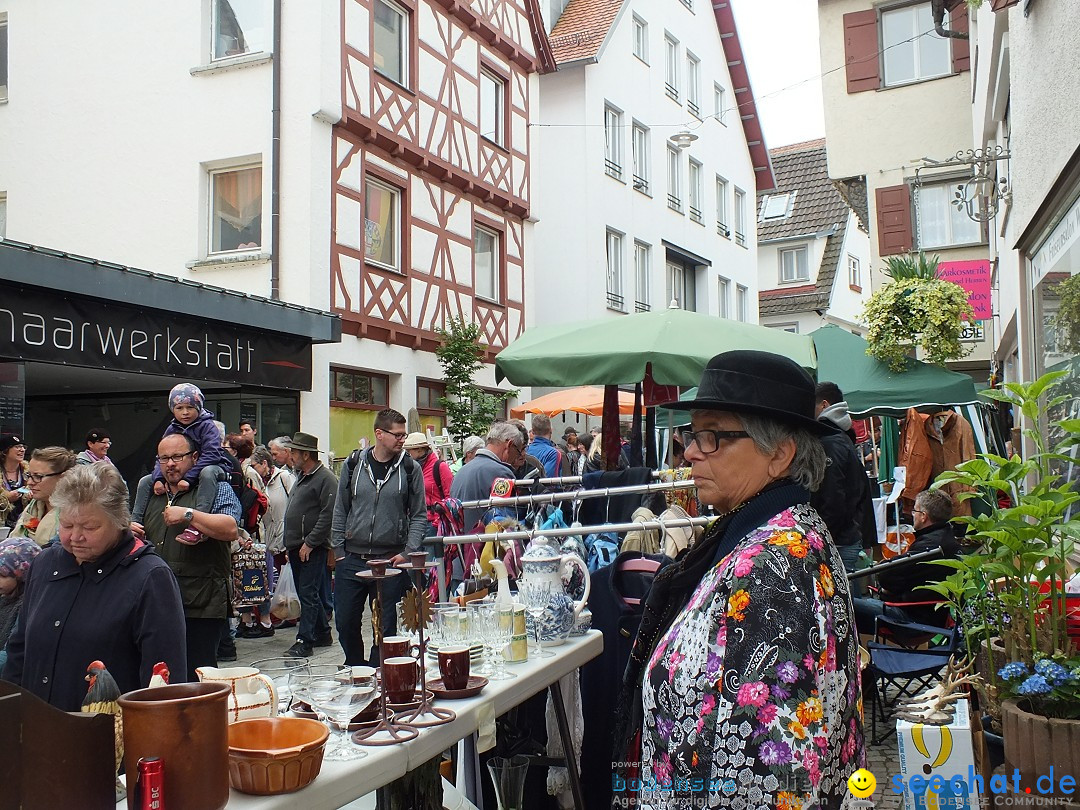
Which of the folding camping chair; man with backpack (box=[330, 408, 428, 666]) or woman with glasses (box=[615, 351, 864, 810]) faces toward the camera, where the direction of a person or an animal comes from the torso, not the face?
the man with backpack

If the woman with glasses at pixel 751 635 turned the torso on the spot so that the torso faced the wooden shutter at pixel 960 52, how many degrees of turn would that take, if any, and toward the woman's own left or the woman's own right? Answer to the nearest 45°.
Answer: approximately 90° to the woman's own right

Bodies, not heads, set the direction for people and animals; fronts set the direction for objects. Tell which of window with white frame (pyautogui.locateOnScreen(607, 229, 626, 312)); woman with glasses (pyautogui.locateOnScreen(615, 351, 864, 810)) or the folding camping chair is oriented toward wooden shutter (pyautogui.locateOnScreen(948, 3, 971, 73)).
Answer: the window with white frame

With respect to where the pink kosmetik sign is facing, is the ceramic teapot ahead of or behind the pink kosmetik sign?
ahead

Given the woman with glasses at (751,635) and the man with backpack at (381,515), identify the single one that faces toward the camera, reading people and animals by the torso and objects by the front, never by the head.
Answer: the man with backpack

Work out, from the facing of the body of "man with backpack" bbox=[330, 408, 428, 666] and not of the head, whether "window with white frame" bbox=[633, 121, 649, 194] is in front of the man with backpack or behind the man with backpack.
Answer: behind

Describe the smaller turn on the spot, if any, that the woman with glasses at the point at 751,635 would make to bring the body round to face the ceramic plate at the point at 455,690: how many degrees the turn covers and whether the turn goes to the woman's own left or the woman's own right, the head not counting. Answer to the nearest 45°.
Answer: approximately 45° to the woman's own right

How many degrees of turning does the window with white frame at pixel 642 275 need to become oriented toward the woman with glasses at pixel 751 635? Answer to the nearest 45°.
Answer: approximately 45° to its right

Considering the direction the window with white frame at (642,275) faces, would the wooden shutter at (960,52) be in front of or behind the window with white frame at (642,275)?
in front

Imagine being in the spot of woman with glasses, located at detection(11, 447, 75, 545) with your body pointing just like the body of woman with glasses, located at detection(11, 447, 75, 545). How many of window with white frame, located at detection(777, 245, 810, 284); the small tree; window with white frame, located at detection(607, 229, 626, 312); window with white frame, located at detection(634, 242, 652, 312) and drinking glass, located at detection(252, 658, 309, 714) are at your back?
4

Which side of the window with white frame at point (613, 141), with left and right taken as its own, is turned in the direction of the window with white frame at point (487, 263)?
right

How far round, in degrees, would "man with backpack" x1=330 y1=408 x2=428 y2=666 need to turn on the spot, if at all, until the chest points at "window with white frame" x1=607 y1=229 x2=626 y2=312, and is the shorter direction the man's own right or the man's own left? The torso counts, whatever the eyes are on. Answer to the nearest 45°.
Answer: approximately 180°

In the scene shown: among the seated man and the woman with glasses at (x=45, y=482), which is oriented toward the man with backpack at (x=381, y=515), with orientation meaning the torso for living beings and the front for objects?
the seated man

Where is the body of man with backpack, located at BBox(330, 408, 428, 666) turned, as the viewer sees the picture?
toward the camera

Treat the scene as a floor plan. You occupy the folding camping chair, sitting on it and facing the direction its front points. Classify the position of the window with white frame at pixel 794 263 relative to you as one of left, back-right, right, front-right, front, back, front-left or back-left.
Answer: right

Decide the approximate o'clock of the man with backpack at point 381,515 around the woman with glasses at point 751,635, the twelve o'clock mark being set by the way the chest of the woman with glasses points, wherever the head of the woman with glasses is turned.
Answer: The man with backpack is roughly at 2 o'clock from the woman with glasses.
